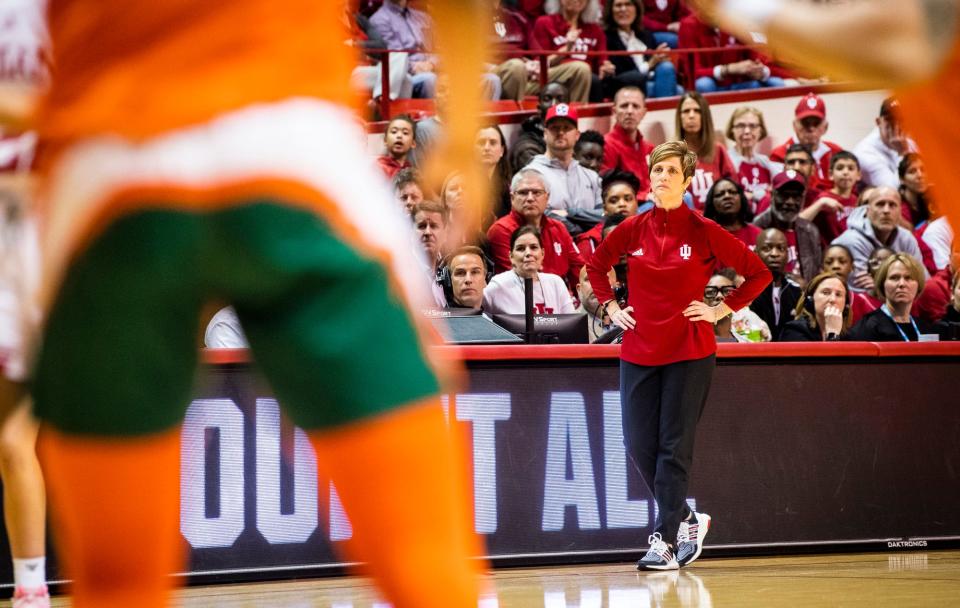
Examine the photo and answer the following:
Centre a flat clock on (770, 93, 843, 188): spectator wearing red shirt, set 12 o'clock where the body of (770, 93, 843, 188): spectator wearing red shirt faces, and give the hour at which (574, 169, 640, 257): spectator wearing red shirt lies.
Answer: (574, 169, 640, 257): spectator wearing red shirt is roughly at 1 o'clock from (770, 93, 843, 188): spectator wearing red shirt.

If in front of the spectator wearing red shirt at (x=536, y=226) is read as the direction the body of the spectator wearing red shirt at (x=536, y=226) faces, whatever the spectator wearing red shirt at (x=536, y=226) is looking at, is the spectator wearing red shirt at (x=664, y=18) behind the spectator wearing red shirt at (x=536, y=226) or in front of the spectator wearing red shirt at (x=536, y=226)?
behind

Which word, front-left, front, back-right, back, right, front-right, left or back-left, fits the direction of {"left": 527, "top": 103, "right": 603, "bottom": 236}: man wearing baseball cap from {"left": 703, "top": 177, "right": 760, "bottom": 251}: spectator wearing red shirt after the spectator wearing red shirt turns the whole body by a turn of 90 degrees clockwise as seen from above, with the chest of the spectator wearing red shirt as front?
front

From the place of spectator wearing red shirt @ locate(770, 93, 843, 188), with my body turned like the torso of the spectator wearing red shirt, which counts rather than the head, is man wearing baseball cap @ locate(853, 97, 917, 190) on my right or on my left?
on my left

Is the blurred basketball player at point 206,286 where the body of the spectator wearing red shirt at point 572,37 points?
yes

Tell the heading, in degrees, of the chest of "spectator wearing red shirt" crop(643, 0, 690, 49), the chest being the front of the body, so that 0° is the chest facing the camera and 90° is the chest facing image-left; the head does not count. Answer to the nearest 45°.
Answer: approximately 0°
